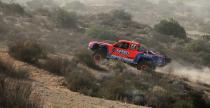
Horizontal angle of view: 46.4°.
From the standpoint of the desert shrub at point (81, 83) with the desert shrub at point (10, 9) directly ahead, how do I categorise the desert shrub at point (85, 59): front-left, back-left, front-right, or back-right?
front-right

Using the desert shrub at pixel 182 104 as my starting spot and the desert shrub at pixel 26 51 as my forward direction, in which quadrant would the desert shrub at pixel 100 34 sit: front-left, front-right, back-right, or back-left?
front-right

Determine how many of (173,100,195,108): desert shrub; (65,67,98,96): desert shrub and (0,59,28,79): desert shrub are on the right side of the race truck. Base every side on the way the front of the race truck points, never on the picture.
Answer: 0

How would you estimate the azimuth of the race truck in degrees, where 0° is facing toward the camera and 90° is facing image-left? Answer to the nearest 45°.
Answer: approximately 90°

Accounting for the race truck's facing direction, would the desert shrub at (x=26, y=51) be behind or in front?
in front

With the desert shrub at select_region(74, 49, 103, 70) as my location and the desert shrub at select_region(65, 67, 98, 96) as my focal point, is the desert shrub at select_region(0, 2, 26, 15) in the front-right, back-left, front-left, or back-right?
back-right

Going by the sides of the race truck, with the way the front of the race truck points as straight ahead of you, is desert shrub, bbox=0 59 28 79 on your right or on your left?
on your left

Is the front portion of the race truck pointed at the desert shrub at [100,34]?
no

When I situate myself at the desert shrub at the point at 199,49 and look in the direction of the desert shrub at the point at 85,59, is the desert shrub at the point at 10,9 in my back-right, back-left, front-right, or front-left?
front-right

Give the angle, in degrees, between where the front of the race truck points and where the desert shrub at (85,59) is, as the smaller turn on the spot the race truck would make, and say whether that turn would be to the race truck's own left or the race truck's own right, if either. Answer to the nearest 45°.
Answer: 0° — it already faces it

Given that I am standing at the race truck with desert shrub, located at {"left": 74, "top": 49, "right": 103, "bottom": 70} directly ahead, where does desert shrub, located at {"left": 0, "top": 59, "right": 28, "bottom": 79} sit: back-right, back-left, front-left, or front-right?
front-left

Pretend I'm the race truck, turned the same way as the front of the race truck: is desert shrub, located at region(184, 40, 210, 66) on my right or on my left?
on my right

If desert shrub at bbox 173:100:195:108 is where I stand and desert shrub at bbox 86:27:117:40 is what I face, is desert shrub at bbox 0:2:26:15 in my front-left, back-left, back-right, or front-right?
front-left

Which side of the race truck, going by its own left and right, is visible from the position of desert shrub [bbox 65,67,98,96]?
left
